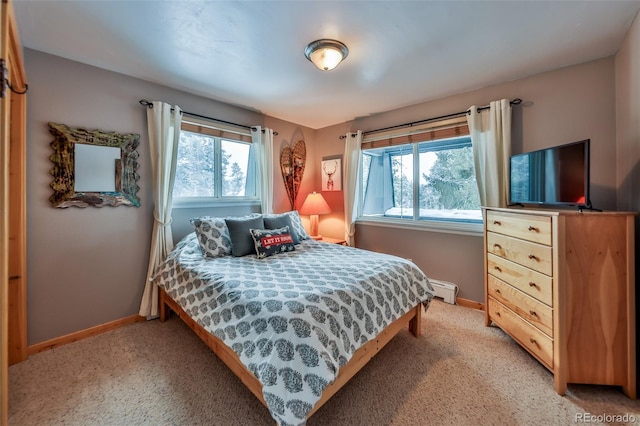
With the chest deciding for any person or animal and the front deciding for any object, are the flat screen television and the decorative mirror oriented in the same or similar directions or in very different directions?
very different directions

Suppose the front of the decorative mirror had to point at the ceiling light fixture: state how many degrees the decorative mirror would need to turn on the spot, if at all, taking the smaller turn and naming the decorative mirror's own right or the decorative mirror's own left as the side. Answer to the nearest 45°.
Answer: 0° — it already faces it

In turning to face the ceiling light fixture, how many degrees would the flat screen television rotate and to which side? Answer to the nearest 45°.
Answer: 0° — it already faces it

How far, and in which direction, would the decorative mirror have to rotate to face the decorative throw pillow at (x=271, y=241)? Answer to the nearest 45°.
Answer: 0° — it already faces it

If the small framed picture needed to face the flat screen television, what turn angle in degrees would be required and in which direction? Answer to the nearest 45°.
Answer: approximately 90° to its left

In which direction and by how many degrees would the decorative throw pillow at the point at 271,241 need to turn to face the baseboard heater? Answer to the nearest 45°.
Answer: approximately 45° to its left

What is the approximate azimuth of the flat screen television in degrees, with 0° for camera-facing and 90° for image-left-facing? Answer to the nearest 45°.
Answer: approximately 45°

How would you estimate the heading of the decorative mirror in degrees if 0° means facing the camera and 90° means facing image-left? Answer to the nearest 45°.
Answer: approximately 315°
